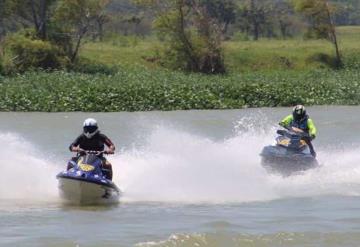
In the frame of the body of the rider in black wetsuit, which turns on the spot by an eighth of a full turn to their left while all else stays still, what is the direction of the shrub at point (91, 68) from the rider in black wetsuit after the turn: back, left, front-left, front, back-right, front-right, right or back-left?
back-left

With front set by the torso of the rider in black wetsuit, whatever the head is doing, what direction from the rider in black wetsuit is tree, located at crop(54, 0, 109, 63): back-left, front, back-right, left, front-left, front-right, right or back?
back

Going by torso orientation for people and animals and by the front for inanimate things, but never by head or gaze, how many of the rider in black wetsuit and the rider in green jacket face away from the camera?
0

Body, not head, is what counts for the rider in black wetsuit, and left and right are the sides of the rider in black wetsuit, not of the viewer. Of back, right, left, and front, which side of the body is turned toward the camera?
front

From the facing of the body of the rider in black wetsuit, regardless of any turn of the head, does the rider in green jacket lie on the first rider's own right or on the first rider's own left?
on the first rider's own left

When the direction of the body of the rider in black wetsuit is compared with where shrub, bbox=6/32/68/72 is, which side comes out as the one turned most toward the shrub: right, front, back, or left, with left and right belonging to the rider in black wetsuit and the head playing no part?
back

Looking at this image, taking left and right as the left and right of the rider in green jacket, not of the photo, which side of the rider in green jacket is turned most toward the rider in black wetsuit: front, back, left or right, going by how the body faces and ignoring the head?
front
